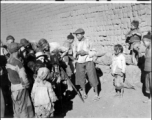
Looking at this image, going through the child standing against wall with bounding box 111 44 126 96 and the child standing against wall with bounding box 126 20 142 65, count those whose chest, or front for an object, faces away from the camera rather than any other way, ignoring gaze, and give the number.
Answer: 0

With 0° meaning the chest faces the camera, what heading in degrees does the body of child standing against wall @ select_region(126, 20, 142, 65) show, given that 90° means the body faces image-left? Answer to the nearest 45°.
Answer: approximately 45°

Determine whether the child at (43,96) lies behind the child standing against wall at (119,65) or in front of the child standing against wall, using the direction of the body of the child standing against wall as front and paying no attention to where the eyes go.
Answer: in front

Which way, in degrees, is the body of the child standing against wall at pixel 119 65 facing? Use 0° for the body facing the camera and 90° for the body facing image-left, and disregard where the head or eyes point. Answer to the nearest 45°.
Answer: approximately 45°

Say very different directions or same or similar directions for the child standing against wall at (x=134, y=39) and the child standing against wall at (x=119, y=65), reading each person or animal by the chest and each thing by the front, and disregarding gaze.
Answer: same or similar directions
